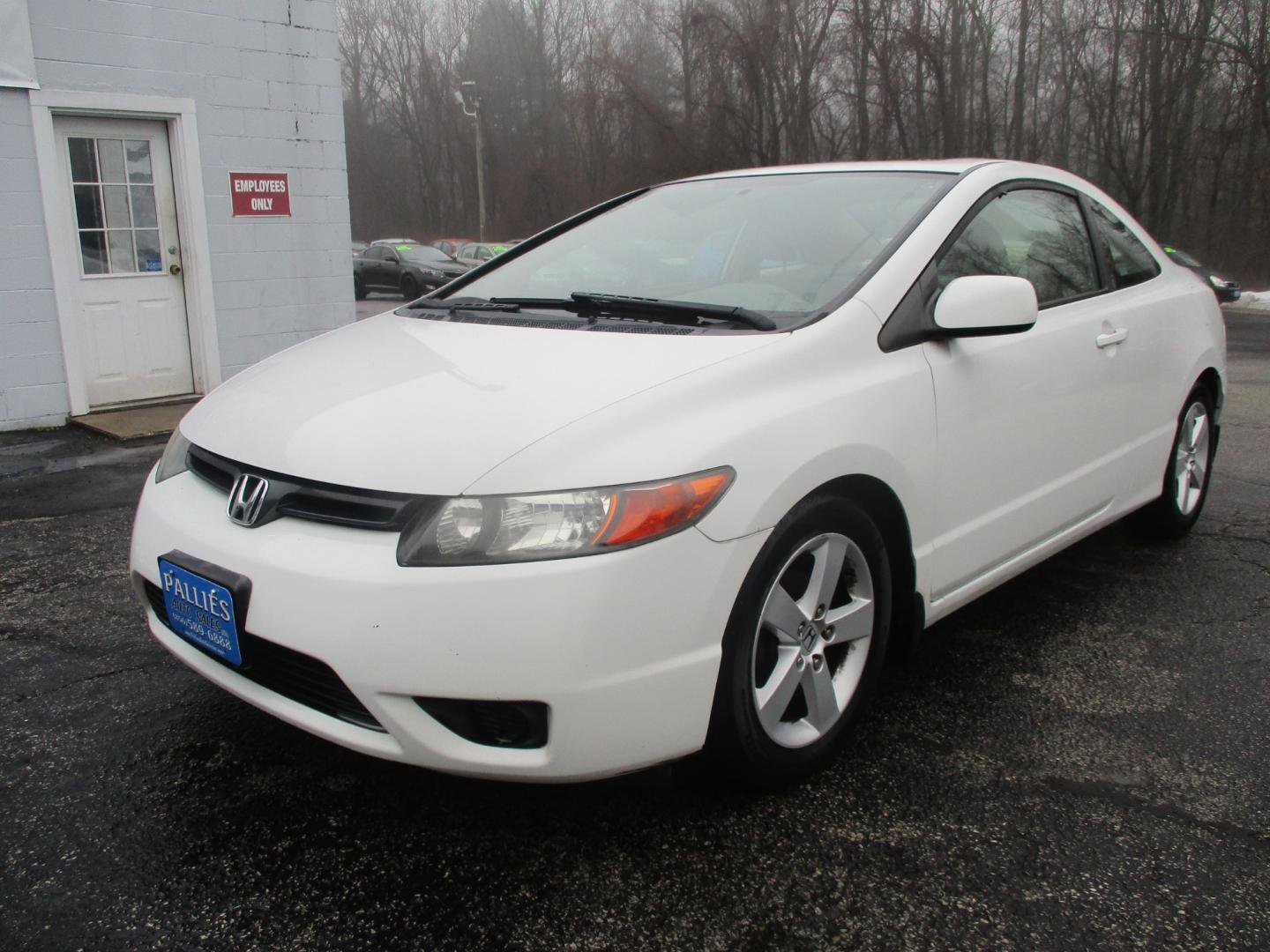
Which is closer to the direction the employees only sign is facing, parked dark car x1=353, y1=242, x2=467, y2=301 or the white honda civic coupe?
the white honda civic coupe

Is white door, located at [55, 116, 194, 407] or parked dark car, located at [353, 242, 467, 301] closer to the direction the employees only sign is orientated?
the white door

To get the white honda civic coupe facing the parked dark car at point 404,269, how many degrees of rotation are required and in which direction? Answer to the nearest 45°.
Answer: approximately 135° to its right

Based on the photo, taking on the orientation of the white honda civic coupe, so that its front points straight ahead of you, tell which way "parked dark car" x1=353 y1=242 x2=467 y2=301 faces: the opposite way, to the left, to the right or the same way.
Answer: to the left

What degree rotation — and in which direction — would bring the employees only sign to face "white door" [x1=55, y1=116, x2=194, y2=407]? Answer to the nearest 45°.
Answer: approximately 90° to its right

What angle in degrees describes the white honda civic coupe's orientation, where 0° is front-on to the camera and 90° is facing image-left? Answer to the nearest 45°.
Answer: approximately 45°

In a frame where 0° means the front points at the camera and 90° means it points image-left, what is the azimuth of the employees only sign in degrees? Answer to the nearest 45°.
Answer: approximately 0°

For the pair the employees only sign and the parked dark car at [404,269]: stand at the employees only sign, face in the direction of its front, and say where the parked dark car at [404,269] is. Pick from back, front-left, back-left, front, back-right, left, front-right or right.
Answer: back

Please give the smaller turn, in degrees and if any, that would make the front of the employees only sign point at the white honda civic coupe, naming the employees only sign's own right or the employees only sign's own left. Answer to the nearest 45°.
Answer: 0° — it already faces it
